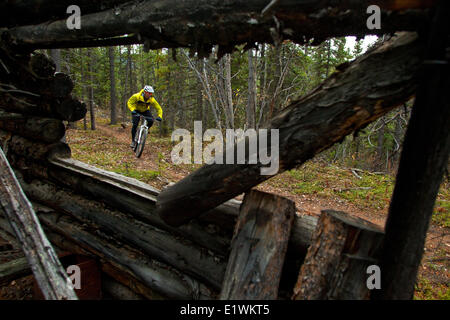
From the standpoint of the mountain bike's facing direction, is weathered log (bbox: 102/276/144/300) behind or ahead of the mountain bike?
ahead

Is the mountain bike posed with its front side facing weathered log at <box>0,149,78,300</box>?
yes

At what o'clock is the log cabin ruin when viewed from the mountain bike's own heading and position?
The log cabin ruin is roughly at 12 o'clock from the mountain bike.

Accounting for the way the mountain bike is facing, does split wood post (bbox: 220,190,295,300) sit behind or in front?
in front

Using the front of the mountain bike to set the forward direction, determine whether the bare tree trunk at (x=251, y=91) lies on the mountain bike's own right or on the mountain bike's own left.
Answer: on the mountain bike's own left

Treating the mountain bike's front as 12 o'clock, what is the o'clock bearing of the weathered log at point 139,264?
The weathered log is roughly at 12 o'clock from the mountain bike.

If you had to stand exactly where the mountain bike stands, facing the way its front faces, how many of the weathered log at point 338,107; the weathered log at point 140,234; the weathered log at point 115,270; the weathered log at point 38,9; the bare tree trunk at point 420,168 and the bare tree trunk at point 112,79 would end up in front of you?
5

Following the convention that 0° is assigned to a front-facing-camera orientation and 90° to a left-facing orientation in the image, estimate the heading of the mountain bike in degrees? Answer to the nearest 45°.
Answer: approximately 0°

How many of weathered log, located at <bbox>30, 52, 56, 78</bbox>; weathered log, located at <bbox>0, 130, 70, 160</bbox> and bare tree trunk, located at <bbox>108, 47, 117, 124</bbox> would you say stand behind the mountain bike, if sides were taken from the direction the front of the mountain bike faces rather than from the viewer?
1

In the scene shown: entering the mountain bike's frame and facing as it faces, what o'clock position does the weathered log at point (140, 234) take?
The weathered log is roughly at 12 o'clock from the mountain bike.

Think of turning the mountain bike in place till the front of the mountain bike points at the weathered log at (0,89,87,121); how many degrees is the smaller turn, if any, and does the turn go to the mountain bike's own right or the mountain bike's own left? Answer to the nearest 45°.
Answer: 0° — it already faces it

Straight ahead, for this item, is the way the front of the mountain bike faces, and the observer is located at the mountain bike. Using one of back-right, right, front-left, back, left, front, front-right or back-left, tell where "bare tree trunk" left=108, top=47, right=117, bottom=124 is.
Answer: back

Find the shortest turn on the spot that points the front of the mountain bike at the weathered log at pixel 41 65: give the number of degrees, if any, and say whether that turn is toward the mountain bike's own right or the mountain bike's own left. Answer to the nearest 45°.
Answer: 0° — it already faces it

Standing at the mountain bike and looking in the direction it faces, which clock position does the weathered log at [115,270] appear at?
The weathered log is roughly at 12 o'clock from the mountain bike.
